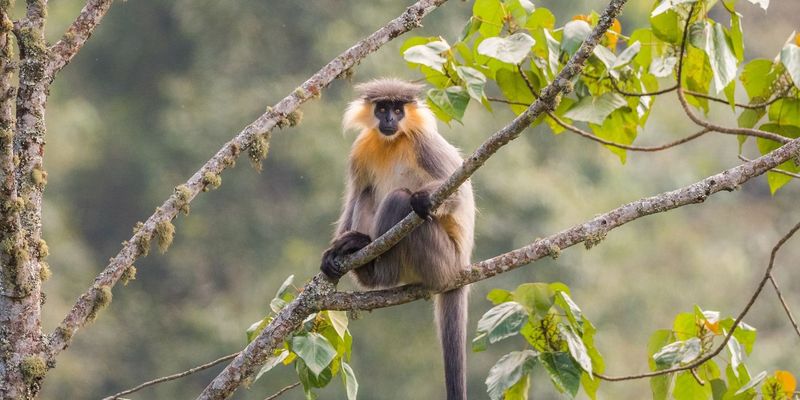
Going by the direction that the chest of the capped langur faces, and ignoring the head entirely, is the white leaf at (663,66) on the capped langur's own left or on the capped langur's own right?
on the capped langur's own left

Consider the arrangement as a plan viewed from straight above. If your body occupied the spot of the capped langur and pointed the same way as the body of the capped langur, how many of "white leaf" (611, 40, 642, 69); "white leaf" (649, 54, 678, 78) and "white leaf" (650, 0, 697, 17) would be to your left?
3

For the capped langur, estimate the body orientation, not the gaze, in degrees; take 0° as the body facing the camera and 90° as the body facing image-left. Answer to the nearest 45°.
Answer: approximately 45°

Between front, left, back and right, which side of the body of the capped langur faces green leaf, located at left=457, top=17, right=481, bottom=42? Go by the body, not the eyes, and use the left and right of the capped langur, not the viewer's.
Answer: left

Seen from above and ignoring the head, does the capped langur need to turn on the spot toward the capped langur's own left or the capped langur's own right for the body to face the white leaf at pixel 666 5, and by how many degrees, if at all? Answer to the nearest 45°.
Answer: approximately 90° to the capped langur's own left
